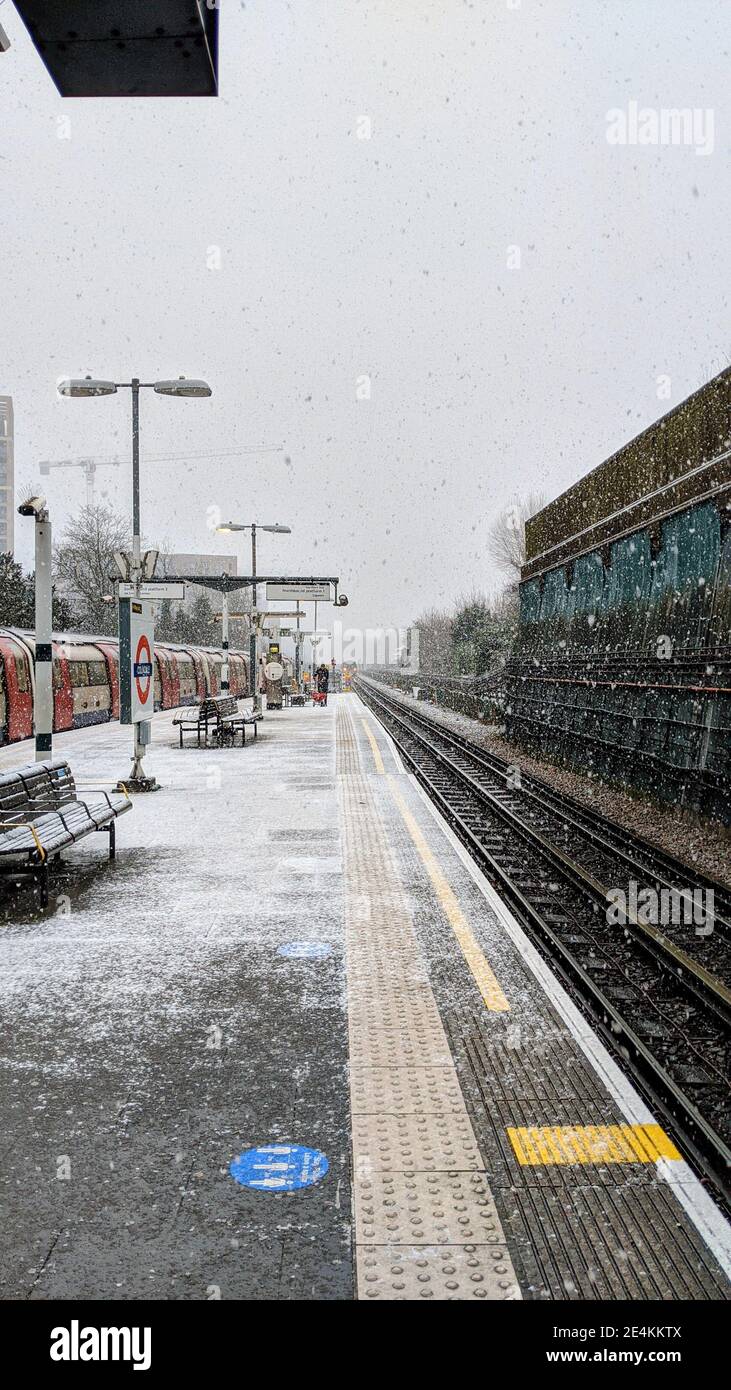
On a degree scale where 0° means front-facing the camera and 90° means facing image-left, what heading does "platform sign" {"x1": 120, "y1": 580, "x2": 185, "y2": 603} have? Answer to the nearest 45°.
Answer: approximately 0°

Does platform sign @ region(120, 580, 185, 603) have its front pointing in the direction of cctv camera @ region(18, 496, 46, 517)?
yes

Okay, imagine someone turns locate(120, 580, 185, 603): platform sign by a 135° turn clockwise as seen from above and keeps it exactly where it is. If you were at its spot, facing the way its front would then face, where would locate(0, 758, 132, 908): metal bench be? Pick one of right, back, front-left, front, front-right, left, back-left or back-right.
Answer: back-left

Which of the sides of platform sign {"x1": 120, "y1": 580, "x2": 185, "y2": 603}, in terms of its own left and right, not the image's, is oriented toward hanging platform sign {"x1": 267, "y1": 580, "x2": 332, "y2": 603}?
back

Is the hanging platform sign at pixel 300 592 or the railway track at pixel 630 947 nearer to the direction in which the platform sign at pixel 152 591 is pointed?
the railway track

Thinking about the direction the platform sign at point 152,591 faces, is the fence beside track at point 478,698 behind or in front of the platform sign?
behind
